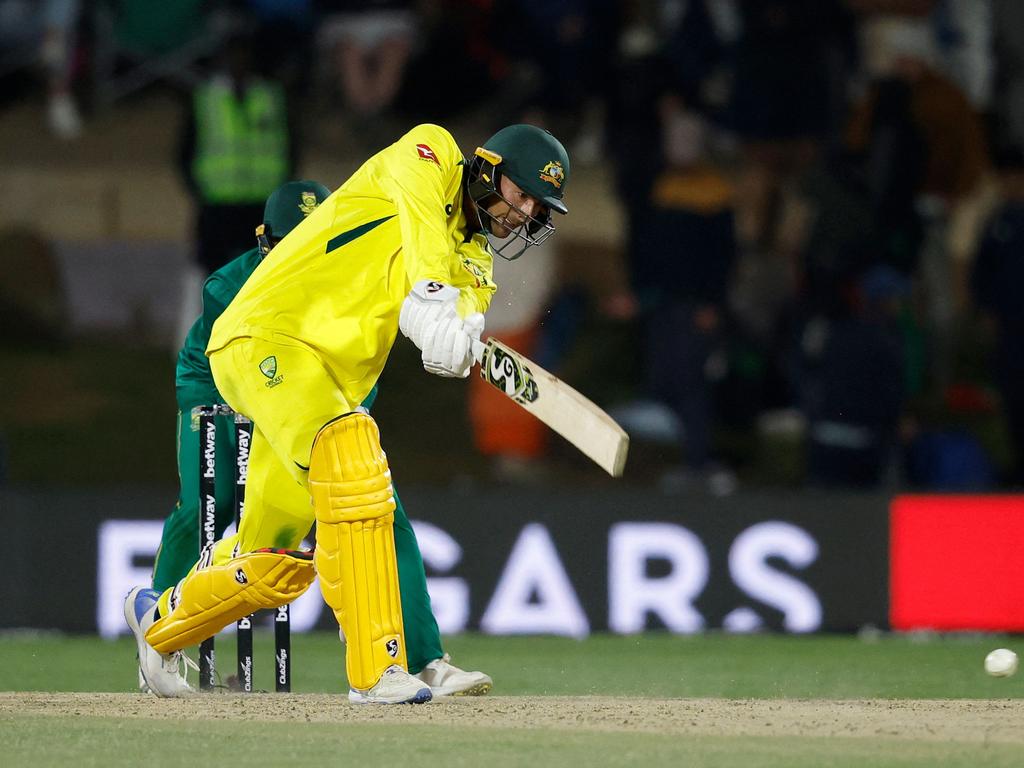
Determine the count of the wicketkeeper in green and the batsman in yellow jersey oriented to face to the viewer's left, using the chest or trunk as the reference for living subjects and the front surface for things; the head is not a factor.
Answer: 0

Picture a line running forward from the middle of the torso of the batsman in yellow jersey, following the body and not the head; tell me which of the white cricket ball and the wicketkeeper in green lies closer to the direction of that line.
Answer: the white cricket ball

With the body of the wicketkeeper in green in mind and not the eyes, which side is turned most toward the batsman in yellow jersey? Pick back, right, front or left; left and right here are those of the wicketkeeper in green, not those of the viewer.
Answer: front

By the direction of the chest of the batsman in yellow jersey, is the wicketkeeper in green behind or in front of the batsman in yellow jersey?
behind

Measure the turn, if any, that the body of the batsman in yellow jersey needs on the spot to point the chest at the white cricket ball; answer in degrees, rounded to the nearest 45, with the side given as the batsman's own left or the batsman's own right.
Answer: approximately 90° to the batsman's own left

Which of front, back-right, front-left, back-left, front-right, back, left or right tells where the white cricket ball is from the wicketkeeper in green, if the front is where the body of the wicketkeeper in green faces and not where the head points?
front-left

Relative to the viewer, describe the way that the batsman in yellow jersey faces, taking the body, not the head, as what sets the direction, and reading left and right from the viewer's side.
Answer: facing the viewer and to the right of the viewer
